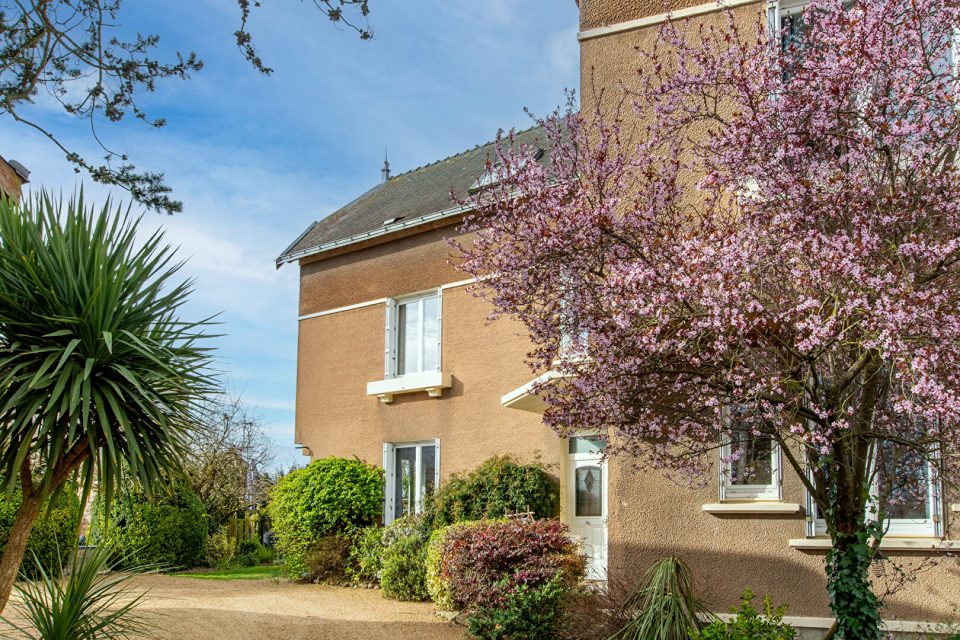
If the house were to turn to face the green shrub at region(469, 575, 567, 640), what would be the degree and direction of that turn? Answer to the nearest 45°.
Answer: approximately 45° to its left

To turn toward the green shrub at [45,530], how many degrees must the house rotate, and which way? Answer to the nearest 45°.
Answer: approximately 45° to its right

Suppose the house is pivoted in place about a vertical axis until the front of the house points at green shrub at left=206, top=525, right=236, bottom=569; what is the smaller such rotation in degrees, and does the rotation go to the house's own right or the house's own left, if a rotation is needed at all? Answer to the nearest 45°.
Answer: approximately 90° to the house's own right

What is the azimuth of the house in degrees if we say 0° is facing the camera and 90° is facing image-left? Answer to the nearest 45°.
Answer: approximately 45°

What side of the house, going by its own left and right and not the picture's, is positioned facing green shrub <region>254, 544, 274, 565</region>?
right
